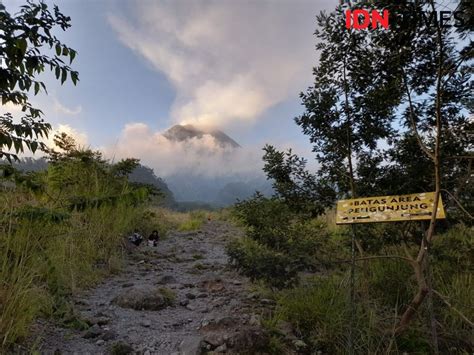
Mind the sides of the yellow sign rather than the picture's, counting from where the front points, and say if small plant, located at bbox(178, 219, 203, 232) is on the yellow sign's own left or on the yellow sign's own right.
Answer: on the yellow sign's own right

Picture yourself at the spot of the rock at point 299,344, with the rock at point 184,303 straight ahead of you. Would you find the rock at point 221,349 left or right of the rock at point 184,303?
left

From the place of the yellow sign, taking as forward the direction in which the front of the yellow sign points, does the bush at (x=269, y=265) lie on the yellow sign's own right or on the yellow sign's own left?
on the yellow sign's own right

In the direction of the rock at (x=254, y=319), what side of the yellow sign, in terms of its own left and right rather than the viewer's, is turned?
right

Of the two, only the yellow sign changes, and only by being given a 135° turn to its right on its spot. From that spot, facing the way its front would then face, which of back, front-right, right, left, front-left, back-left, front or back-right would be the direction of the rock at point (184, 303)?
front-left

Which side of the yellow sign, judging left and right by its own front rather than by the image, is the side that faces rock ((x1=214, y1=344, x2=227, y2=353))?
front

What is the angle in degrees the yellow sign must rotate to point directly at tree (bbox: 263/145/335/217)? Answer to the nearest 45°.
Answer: approximately 135° to its right

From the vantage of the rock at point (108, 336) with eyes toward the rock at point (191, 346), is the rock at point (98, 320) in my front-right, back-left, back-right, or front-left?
back-left

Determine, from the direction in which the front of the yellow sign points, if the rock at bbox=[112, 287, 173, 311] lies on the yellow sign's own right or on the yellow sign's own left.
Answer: on the yellow sign's own right

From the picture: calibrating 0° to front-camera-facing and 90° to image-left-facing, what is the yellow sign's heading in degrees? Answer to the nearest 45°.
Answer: approximately 0°

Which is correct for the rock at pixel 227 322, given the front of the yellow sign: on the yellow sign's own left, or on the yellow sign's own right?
on the yellow sign's own right
